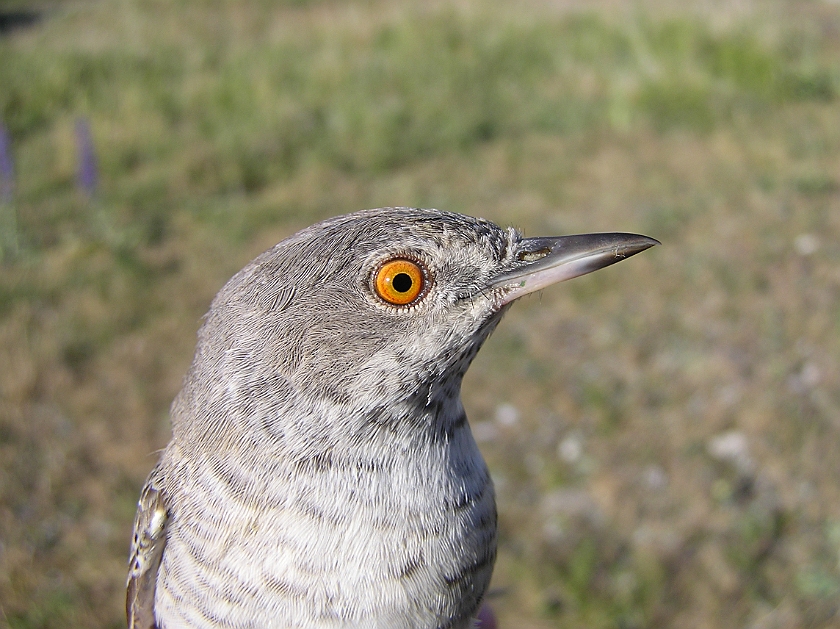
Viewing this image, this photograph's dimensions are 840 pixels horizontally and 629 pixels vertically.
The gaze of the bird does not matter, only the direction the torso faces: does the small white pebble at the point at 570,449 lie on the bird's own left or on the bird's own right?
on the bird's own left

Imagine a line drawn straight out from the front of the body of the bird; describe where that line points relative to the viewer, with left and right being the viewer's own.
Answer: facing to the right of the viewer
